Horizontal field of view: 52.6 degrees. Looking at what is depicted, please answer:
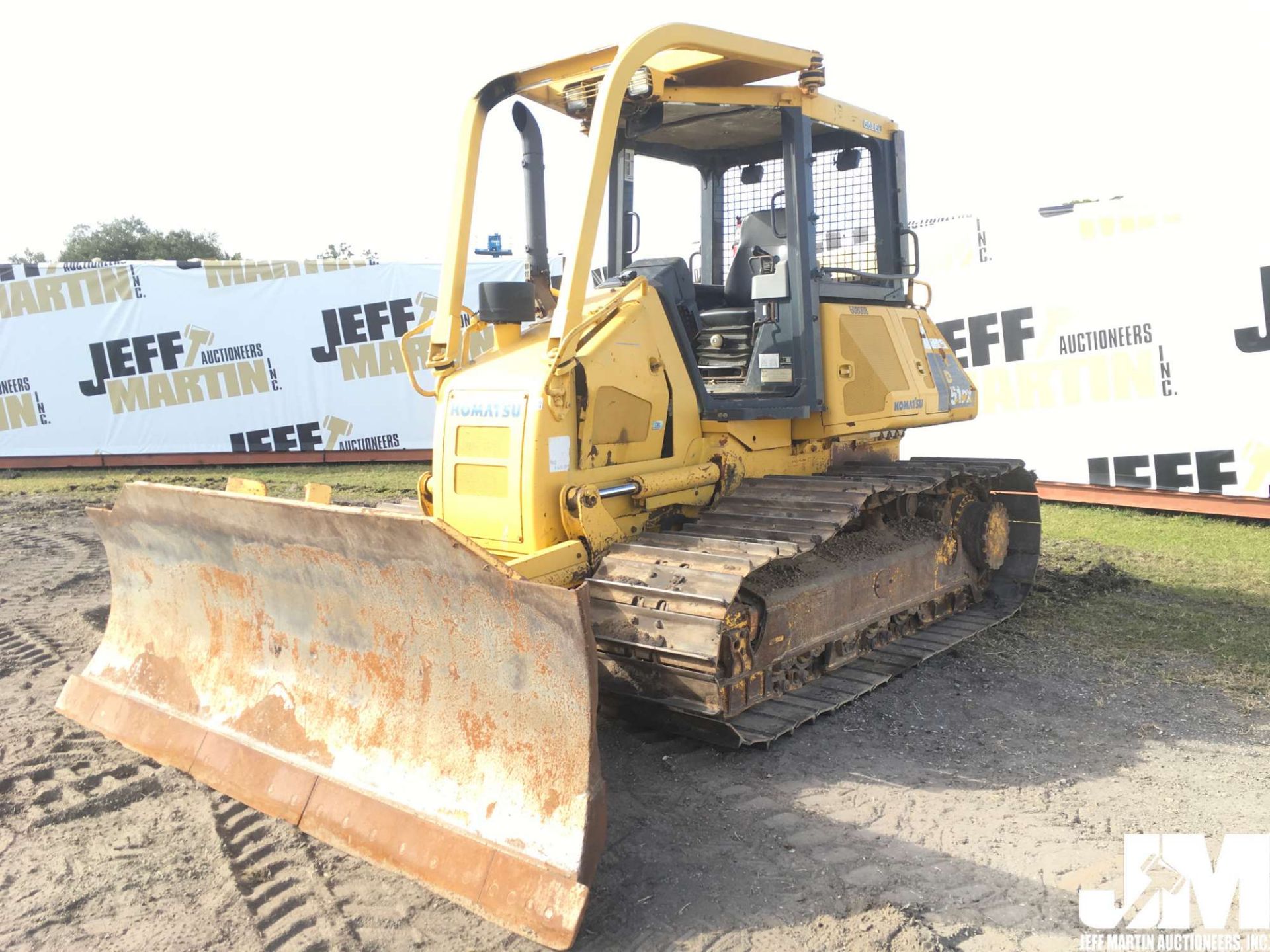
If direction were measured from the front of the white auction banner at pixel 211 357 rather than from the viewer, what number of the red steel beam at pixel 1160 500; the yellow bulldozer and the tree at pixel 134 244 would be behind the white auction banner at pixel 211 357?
1

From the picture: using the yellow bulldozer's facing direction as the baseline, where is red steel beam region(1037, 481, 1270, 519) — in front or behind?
behind

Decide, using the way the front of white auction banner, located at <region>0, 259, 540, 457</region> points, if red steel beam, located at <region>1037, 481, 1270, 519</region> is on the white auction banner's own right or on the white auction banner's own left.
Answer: on the white auction banner's own left

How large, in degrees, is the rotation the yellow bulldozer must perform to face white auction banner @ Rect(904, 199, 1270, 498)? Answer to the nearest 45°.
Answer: approximately 180°

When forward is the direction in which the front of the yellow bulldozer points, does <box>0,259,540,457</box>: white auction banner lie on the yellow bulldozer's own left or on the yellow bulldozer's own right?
on the yellow bulldozer's own right

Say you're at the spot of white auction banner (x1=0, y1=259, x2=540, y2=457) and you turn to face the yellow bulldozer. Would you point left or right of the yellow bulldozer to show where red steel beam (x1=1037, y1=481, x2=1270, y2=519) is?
left

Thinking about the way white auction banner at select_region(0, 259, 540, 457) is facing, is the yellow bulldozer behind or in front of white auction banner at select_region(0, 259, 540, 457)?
in front

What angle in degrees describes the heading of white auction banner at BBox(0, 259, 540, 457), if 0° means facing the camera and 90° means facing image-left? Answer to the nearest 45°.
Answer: approximately 0°

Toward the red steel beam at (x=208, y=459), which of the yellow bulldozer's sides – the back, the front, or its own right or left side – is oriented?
right

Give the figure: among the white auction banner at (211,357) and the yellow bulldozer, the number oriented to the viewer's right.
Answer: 0

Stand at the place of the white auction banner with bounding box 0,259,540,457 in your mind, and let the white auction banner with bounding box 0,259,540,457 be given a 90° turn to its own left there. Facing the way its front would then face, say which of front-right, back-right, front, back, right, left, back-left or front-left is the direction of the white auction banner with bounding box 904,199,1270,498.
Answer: front-right
